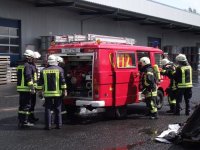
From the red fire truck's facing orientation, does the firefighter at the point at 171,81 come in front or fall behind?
in front

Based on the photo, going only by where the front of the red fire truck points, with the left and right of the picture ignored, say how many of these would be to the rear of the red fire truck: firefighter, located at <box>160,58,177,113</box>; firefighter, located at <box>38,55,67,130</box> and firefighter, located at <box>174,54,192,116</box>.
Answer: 1

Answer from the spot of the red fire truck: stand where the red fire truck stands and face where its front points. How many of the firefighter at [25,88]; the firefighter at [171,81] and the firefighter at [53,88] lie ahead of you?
1

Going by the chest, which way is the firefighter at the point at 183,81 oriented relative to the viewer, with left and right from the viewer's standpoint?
facing away from the viewer and to the left of the viewer

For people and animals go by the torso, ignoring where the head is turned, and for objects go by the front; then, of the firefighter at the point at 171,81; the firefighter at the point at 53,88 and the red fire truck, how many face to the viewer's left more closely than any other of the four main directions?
1

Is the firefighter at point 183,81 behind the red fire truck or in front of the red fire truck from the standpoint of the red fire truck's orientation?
in front

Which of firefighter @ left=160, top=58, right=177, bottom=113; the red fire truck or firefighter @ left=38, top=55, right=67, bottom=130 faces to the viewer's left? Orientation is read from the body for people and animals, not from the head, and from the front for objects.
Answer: firefighter @ left=160, top=58, right=177, bottom=113

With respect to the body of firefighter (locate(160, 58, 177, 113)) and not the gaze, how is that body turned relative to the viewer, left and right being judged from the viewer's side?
facing to the left of the viewer
